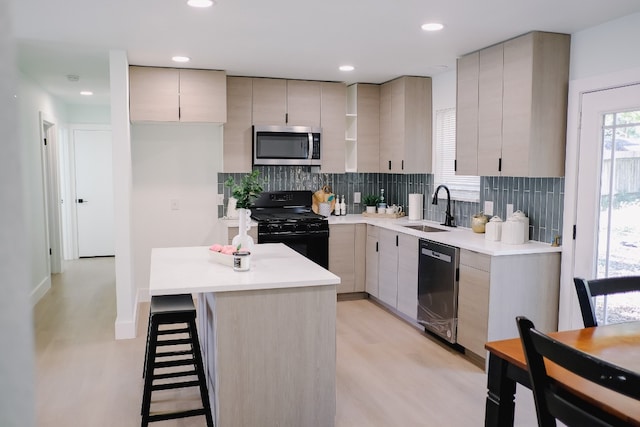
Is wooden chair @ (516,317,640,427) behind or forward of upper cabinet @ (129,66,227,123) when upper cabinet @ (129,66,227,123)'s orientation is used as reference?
forward

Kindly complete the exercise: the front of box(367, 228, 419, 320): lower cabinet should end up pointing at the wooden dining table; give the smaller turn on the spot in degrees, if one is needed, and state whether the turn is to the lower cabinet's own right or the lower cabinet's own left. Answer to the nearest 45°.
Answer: approximately 45° to the lower cabinet's own left

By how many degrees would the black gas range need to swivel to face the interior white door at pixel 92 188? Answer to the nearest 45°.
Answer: approximately 135° to its right

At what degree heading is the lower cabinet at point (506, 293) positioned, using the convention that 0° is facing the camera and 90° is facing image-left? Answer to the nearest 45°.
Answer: approximately 45°
